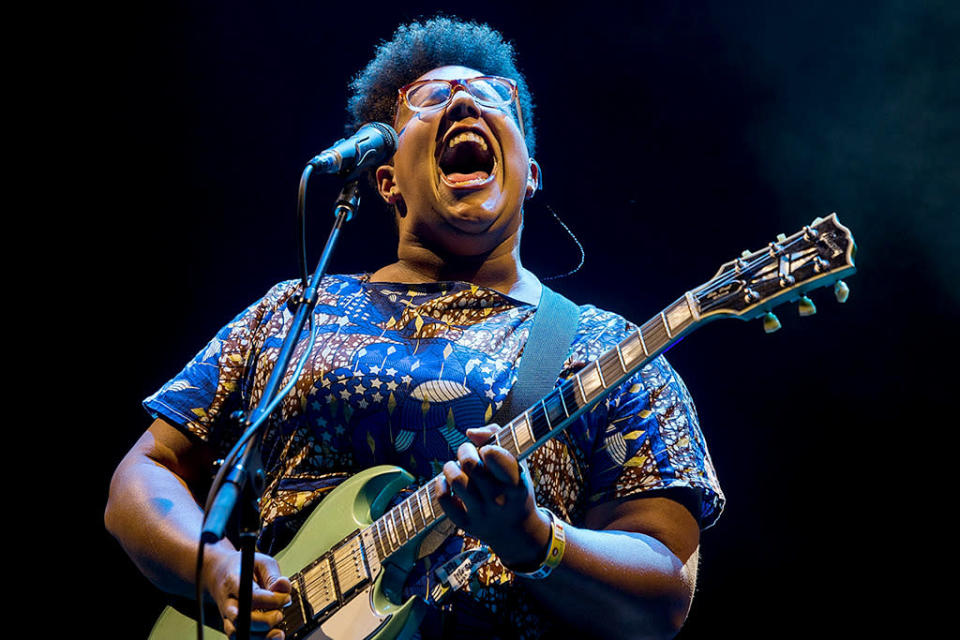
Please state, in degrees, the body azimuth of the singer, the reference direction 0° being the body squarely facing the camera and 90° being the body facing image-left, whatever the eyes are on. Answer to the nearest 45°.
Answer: approximately 0°

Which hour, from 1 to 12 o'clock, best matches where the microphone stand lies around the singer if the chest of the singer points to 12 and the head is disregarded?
The microphone stand is roughly at 1 o'clock from the singer.
